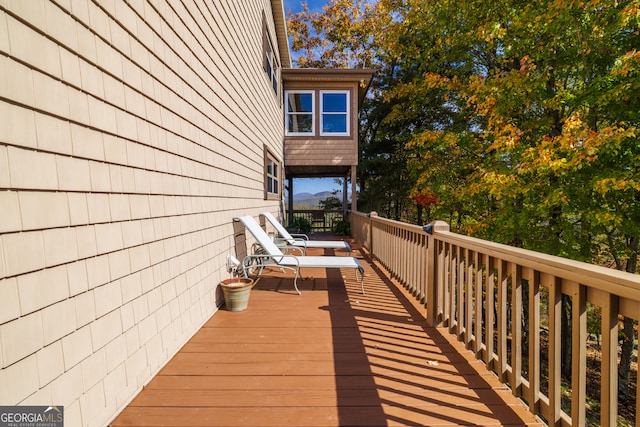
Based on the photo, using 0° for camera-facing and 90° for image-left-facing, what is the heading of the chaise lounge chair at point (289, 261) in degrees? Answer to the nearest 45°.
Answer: approximately 270°

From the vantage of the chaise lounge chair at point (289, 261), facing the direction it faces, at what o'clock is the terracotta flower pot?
The terracotta flower pot is roughly at 4 o'clock from the chaise lounge chair.

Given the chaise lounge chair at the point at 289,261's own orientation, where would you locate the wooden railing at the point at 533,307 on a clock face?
The wooden railing is roughly at 2 o'clock from the chaise lounge chair.

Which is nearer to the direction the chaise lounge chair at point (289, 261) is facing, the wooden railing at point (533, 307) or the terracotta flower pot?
the wooden railing
